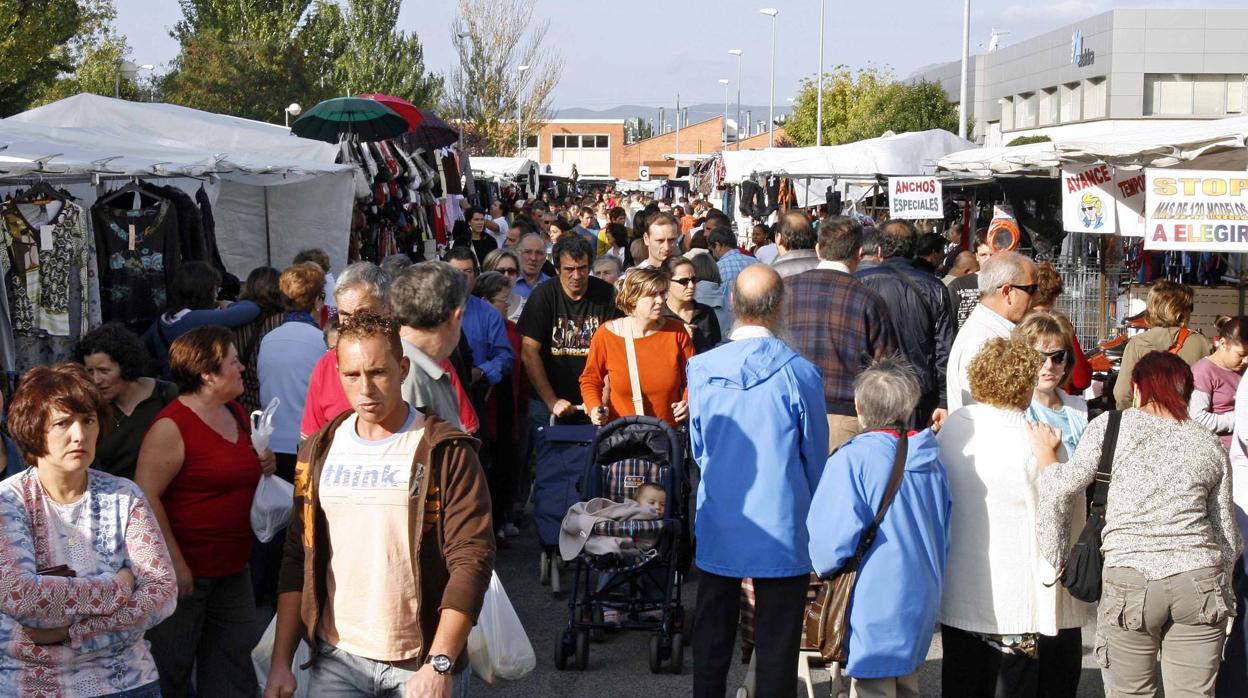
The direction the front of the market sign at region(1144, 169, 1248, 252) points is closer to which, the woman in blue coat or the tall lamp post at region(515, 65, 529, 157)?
the woman in blue coat

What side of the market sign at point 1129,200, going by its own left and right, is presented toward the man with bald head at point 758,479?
front

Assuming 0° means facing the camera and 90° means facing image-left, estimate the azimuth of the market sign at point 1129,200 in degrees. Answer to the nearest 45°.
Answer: approximately 0°

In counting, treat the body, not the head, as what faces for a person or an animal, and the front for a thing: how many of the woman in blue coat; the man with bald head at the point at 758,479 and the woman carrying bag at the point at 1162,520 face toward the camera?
0

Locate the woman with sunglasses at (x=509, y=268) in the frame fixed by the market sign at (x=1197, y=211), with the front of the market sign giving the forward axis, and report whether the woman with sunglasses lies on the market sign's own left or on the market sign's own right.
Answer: on the market sign's own right

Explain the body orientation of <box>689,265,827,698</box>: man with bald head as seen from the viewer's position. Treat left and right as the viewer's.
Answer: facing away from the viewer

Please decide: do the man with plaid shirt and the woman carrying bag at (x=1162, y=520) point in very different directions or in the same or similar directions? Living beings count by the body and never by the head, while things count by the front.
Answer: same or similar directions

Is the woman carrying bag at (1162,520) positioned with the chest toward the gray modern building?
yes

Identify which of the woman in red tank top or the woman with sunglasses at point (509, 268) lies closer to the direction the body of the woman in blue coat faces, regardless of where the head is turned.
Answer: the woman with sunglasses

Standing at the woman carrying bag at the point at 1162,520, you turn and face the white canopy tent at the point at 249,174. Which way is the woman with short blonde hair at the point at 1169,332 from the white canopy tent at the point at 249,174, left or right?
right

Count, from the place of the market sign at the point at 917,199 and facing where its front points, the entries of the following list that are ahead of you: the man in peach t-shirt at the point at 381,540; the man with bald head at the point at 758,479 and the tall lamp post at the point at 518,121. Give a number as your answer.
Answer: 2

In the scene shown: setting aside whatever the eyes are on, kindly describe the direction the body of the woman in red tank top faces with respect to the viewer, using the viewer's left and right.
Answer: facing the viewer and to the right of the viewer

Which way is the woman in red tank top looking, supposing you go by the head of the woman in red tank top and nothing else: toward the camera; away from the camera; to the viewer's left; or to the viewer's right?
to the viewer's right

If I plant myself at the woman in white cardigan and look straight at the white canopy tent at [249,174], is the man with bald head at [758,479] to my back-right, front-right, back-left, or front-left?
front-left

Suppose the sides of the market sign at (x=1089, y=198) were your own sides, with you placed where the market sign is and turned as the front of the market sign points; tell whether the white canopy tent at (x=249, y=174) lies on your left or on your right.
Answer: on your right

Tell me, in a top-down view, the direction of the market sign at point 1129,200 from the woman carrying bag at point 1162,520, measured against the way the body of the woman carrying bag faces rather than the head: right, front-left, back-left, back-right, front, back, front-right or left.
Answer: front

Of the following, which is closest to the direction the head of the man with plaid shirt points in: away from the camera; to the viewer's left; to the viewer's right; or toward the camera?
away from the camera

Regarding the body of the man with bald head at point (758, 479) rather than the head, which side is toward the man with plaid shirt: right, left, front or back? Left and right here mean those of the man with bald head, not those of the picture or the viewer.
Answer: front

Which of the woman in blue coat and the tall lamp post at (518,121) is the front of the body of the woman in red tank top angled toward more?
the woman in blue coat
